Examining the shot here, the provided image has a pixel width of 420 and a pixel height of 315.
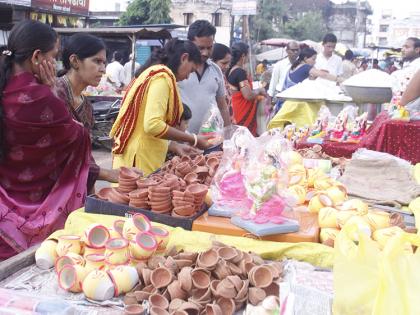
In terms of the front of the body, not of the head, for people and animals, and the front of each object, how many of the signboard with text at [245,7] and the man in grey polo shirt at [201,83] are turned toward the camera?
2

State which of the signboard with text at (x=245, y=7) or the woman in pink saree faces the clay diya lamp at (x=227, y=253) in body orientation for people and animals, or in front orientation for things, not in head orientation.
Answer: the signboard with text

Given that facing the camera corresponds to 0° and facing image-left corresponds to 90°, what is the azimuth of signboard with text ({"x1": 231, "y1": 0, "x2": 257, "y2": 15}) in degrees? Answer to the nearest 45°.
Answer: approximately 0°

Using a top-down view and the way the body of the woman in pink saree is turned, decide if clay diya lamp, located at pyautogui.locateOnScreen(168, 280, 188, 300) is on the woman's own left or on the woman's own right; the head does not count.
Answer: on the woman's own right

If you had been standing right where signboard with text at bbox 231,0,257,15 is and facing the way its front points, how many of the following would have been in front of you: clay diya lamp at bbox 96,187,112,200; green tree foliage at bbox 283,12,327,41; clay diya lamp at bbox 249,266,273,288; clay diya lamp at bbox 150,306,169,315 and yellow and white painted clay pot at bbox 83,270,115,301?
4

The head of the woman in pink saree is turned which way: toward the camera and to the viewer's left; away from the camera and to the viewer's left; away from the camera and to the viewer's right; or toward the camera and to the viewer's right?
away from the camera and to the viewer's right

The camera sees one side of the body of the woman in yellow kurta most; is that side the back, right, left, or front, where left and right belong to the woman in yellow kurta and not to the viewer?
right

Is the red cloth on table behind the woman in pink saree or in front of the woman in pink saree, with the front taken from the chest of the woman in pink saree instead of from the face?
in front

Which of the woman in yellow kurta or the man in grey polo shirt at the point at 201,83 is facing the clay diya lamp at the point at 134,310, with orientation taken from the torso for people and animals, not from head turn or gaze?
the man in grey polo shirt

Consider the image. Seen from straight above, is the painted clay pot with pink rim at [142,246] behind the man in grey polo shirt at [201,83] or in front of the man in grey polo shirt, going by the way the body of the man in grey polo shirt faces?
in front

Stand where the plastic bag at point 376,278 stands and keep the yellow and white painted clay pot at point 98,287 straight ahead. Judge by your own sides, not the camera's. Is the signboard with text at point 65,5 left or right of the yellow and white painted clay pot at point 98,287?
right
